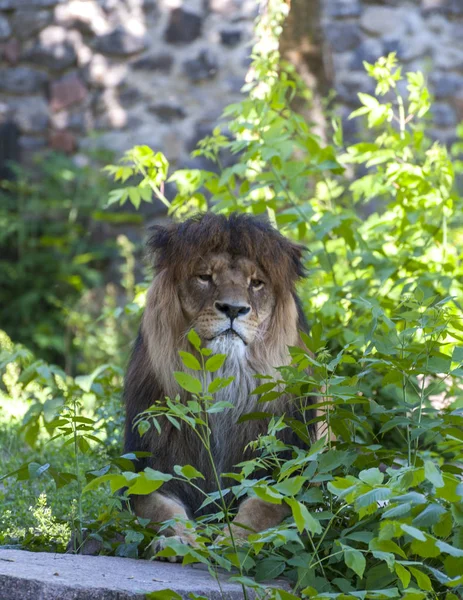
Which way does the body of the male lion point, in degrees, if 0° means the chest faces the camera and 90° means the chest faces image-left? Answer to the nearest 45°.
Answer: approximately 0°
